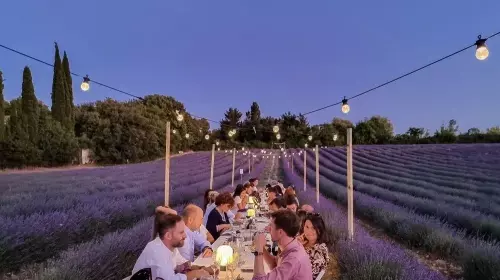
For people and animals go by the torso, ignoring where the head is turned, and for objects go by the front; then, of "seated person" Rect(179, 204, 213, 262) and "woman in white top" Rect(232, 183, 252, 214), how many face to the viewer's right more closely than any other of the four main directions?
2

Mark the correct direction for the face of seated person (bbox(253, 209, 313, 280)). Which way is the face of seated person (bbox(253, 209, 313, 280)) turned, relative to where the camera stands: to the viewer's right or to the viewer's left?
to the viewer's left

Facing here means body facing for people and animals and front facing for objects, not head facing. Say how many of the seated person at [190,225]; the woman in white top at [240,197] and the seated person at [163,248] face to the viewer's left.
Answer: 0

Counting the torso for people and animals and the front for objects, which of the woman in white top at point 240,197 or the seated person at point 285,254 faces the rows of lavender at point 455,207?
the woman in white top

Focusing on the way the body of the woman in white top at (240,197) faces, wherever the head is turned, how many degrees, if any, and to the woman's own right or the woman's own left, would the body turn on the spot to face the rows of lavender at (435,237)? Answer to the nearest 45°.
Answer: approximately 45° to the woman's own right

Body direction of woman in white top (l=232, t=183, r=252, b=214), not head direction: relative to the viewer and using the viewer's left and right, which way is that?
facing to the right of the viewer

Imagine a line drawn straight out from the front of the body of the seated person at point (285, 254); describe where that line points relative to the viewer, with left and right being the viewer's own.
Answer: facing to the left of the viewer

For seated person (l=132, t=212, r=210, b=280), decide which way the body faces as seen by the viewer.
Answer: to the viewer's right

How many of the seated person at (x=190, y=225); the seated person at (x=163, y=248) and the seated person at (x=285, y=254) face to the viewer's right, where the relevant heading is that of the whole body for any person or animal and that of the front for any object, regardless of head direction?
2

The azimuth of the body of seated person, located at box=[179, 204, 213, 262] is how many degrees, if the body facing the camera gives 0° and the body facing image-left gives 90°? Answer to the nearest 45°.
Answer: approximately 270°

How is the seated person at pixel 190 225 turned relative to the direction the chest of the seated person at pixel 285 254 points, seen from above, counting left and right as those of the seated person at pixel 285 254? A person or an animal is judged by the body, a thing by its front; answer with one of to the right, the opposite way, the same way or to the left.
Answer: the opposite way

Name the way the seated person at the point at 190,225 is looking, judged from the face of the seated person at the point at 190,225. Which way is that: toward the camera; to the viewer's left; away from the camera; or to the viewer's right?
to the viewer's right
